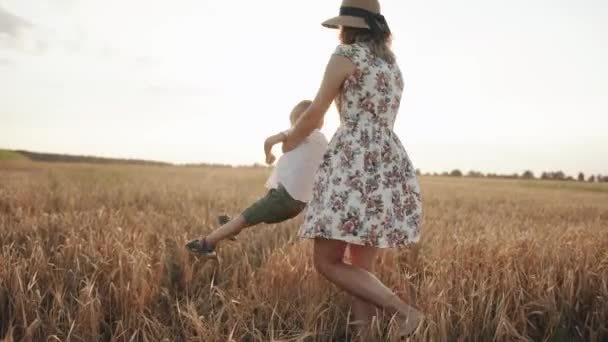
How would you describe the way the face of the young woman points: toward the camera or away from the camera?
away from the camera

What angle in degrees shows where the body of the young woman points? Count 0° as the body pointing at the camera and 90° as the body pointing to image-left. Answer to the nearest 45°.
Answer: approximately 135°
